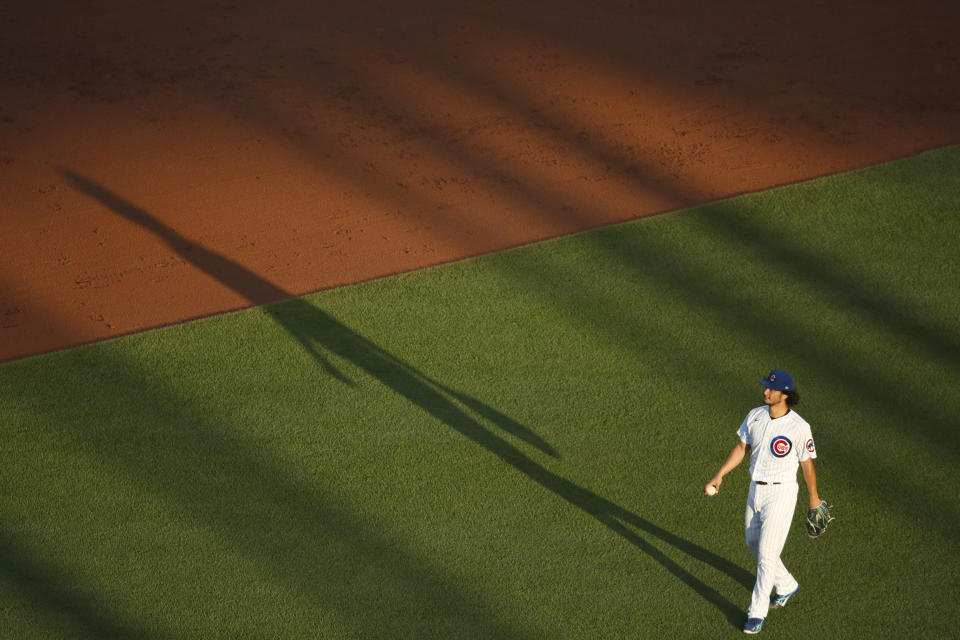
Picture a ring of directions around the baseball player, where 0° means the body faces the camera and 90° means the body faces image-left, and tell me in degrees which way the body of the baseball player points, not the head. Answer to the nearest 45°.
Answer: approximately 45°
